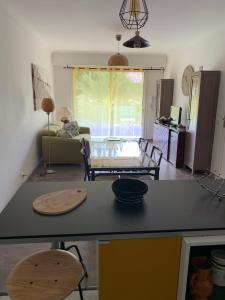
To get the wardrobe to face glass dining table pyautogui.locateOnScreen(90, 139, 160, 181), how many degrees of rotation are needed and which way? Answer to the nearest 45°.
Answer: approximately 45° to its left

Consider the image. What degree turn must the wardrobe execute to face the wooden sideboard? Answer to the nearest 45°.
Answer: approximately 45° to its right

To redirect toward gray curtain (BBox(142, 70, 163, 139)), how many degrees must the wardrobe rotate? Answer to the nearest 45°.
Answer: approximately 45° to its right

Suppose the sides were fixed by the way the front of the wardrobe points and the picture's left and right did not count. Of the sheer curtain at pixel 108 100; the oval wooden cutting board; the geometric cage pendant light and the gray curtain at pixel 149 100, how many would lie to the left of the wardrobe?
2

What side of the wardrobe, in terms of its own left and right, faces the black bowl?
left

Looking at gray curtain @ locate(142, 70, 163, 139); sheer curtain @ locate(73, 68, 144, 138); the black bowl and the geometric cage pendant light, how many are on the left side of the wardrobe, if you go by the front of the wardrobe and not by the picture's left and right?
2

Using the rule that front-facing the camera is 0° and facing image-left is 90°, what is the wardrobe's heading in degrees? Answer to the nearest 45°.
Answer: approximately 90°

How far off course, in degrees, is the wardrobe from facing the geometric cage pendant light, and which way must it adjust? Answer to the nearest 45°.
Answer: approximately 90° to its left
